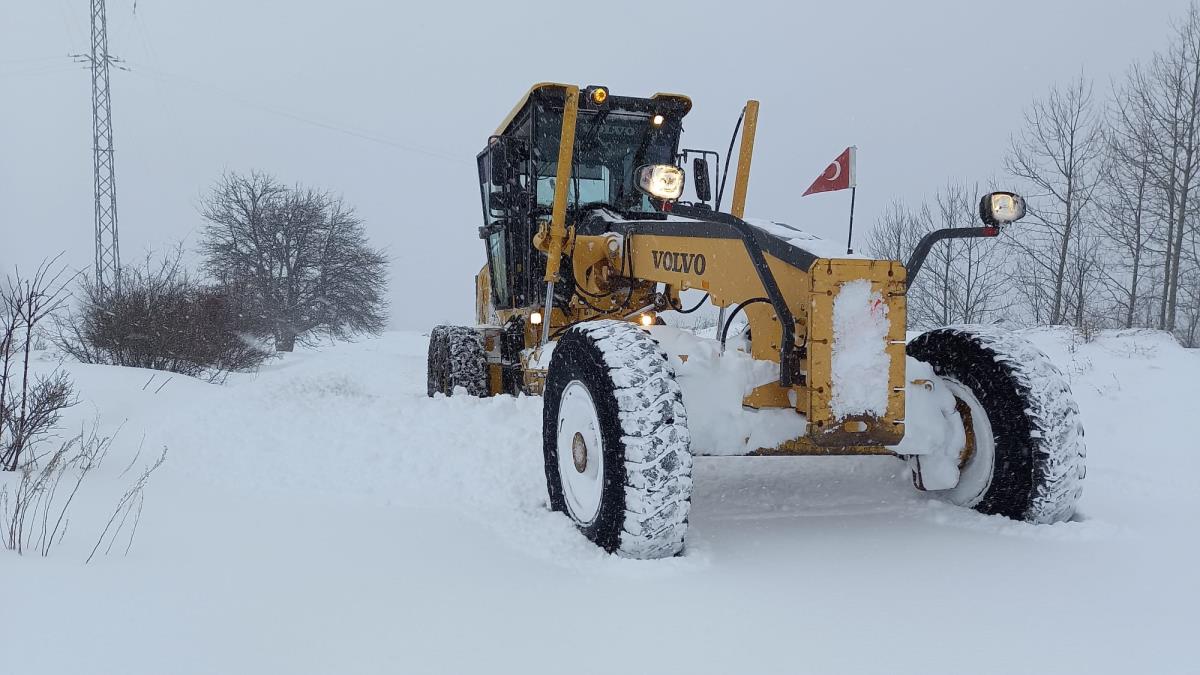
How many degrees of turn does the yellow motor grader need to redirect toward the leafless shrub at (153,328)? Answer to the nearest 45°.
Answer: approximately 180°

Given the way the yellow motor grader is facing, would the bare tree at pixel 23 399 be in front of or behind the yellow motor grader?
behind

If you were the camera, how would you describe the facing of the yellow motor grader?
facing the viewer and to the right of the viewer

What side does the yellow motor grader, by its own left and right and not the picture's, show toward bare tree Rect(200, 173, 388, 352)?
back

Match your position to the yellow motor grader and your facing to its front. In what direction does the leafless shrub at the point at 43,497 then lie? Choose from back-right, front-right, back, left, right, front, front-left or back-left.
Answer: back-right
